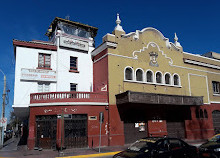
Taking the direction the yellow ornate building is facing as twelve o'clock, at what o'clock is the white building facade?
The white building facade is roughly at 4 o'clock from the yellow ornate building.

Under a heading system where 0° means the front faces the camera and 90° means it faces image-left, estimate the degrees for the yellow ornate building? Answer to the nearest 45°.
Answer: approximately 315°
